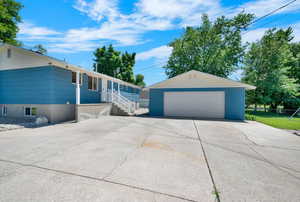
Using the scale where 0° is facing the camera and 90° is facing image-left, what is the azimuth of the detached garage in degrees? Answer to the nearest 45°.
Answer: approximately 0°

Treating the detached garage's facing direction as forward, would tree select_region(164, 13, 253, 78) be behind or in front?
behind

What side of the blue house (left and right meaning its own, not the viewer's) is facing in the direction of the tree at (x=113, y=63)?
left

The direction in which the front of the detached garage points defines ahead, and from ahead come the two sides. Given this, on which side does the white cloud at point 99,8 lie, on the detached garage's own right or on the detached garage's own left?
on the detached garage's own right

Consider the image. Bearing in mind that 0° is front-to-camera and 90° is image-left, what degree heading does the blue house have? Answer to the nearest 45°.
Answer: approximately 315°

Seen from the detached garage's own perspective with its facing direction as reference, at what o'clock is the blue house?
The blue house is roughly at 2 o'clock from the detached garage.

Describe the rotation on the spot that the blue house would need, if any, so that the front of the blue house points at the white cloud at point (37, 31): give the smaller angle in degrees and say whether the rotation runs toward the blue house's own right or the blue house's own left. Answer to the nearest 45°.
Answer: approximately 135° to the blue house's own left

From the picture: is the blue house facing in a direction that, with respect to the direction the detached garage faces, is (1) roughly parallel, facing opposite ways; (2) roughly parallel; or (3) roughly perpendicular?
roughly perpendicular
